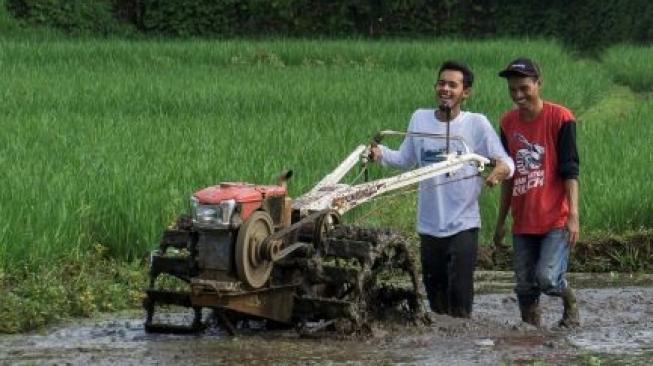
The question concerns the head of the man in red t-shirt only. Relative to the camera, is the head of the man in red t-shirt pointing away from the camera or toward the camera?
toward the camera

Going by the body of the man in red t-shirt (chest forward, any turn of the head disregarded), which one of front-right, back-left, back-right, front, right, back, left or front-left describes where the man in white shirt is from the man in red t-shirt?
front-right

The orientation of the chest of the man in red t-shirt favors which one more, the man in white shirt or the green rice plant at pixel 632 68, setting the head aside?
the man in white shirt

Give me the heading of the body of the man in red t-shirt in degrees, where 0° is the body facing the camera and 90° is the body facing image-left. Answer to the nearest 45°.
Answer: approximately 45°

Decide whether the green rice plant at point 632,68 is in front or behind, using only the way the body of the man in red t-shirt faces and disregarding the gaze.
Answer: behind
